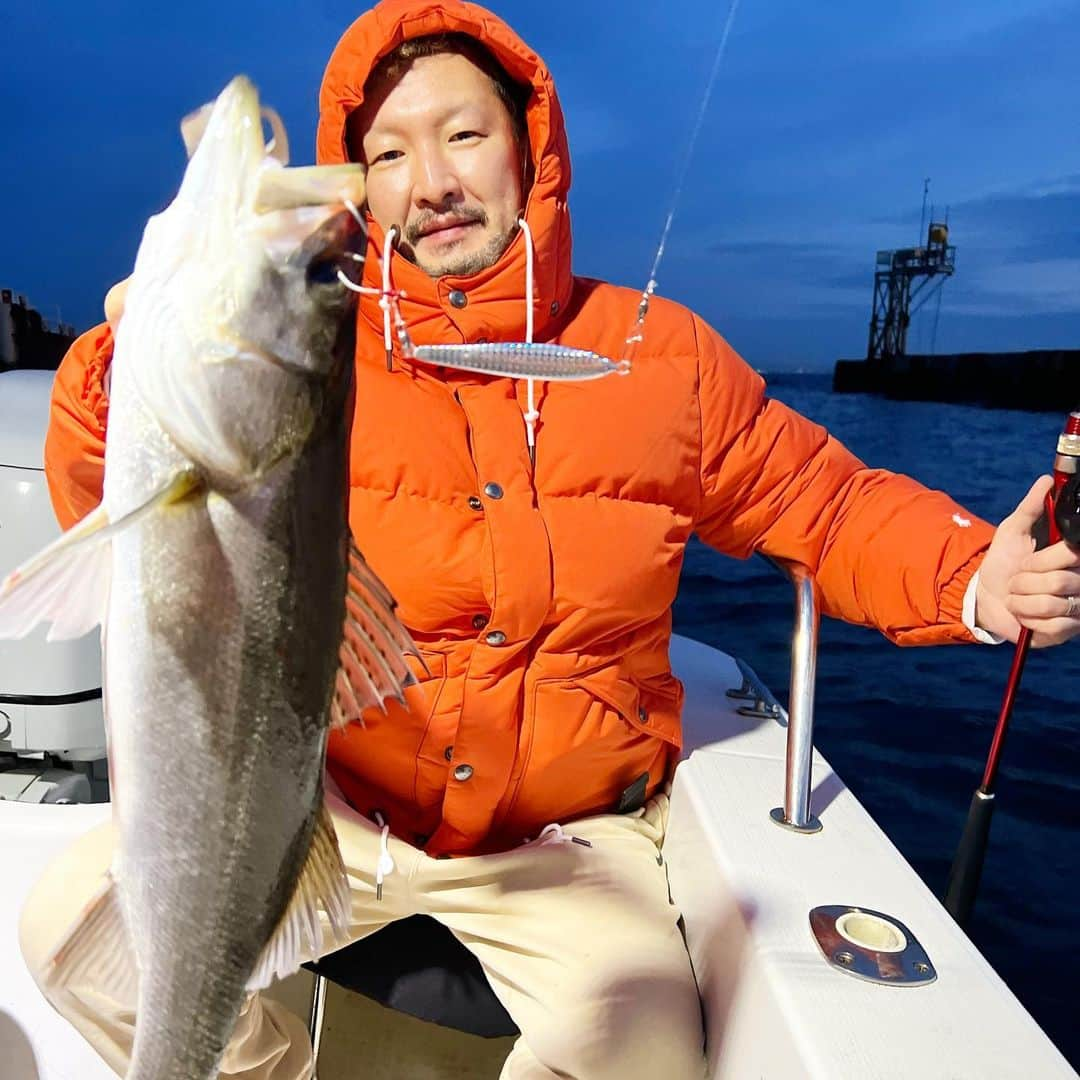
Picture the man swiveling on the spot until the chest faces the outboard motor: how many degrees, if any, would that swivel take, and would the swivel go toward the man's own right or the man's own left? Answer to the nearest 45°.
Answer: approximately 90° to the man's own right

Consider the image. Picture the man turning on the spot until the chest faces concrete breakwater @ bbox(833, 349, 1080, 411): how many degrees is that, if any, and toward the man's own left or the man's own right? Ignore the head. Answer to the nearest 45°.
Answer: approximately 135° to the man's own left

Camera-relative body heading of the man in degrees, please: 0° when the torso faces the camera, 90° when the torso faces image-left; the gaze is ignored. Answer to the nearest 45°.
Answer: approximately 0°

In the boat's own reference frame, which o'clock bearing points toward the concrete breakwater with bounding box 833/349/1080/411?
The concrete breakwater is roughly at 7 o'clock from the boat.

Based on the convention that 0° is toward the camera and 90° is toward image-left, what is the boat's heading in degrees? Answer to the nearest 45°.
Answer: approximately 0°
